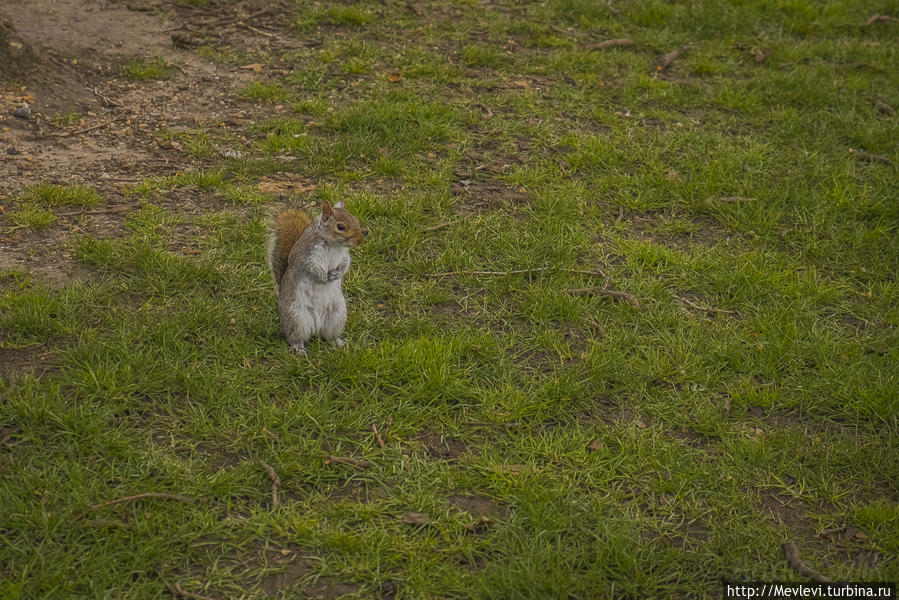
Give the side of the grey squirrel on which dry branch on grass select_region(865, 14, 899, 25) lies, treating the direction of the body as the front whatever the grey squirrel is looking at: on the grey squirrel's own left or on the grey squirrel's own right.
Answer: on the grey squirrel's own left

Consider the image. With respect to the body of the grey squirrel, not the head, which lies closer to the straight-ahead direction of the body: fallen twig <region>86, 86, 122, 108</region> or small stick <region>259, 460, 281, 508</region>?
the small stick

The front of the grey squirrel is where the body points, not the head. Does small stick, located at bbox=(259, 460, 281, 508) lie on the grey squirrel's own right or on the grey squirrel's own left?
on the grey squirrel's own right

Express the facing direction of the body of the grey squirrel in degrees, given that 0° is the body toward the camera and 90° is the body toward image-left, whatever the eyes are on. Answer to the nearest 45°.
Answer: approximately 315°

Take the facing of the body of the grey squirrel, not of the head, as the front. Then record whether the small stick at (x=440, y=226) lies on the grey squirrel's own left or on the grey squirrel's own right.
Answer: on the grey squirrel's own left

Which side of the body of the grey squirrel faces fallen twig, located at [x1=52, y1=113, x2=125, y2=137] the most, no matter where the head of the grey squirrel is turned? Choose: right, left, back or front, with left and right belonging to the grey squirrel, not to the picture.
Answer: back

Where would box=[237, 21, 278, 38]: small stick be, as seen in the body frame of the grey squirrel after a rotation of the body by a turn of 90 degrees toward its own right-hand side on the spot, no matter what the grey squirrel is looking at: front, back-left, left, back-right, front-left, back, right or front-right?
back-right

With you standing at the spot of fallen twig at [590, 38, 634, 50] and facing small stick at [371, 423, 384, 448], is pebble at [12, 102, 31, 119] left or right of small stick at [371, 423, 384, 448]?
right

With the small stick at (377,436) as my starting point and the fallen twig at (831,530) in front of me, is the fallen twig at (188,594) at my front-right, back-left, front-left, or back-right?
back-right

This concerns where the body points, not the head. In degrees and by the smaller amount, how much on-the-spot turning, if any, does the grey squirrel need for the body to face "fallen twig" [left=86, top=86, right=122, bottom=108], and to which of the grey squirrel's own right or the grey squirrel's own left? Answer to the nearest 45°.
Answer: approximately 180°

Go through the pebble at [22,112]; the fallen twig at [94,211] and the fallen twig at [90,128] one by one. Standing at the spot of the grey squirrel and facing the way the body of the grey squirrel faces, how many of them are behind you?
3

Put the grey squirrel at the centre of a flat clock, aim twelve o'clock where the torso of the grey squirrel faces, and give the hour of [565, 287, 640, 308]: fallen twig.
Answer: The fallen twig is roughly at 10 o'clock from the grey squirrel.
